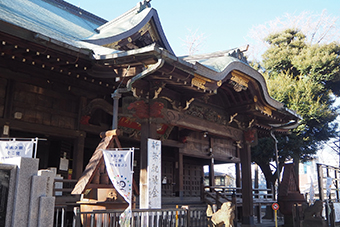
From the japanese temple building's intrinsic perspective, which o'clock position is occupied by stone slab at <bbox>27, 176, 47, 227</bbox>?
The stone slab is roughly at 2 o'clock from the japanese temple building.

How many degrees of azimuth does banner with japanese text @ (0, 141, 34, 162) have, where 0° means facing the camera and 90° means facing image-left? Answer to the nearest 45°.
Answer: approximately 0°

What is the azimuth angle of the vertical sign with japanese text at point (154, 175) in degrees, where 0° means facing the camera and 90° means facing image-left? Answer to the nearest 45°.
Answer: approximately 0°

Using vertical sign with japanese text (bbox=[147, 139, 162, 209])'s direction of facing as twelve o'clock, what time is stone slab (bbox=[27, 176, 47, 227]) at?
The stone slab is roughly at 1 o'clock from the vertical sign with japanese text.

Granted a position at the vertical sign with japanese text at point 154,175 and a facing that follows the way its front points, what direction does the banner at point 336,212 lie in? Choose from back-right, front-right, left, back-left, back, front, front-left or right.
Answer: back-left

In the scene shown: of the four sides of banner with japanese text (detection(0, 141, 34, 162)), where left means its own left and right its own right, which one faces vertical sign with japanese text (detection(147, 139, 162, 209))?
left

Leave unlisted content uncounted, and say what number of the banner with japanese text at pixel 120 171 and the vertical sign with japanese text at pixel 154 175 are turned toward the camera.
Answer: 2

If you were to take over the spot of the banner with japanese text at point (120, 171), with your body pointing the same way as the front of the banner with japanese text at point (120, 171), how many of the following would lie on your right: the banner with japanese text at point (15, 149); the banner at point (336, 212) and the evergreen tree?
1

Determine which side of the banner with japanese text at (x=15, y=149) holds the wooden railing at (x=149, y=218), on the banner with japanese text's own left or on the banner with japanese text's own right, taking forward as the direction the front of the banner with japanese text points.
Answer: on the banner with japanese text's own left
